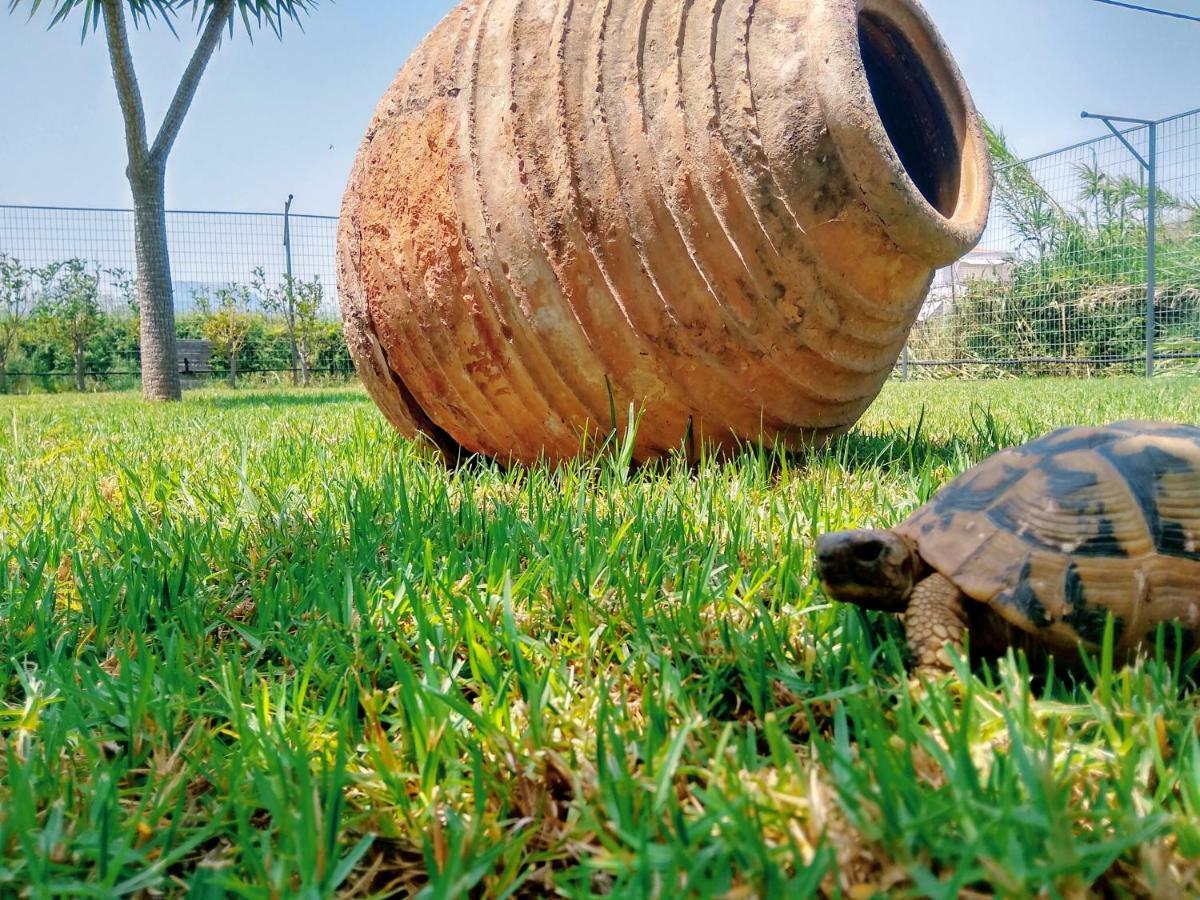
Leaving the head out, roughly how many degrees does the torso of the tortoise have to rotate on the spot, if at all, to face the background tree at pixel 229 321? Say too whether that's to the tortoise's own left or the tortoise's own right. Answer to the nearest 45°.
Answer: approximately 45° to the tortoise's own right

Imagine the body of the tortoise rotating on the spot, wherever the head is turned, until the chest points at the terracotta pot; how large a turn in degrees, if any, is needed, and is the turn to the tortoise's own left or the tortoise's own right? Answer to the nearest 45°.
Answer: approximately 45° to the tortoise's own right

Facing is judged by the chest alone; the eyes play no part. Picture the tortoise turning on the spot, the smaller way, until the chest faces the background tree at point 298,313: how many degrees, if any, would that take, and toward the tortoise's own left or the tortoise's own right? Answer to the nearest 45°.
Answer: approximately 45° to the tortoise's own right

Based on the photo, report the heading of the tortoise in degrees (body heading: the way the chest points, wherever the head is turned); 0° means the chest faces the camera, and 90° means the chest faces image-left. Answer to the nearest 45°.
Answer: approximately 90°

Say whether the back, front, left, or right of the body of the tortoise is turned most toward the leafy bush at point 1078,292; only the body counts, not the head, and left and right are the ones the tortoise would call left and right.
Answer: right

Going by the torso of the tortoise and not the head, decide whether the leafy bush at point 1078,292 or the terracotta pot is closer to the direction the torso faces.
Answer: the terracotta pot

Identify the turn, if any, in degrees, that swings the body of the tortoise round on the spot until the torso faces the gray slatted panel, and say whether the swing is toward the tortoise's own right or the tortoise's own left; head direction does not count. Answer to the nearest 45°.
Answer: approximately 45° to the tortoise's own right
